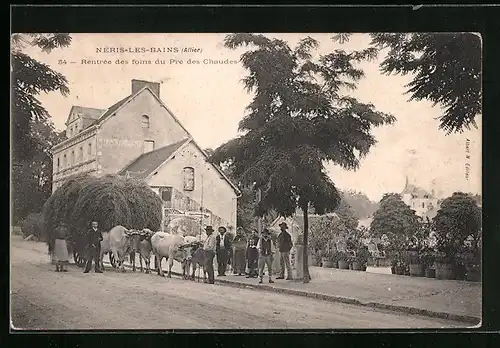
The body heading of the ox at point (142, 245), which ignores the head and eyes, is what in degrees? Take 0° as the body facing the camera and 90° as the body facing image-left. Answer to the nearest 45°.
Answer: approximately 315°

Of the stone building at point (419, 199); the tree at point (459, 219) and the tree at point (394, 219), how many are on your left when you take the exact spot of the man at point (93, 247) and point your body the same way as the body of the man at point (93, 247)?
3

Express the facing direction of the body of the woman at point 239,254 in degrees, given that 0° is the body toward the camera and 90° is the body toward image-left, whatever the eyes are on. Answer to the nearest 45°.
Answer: approximately 0°
